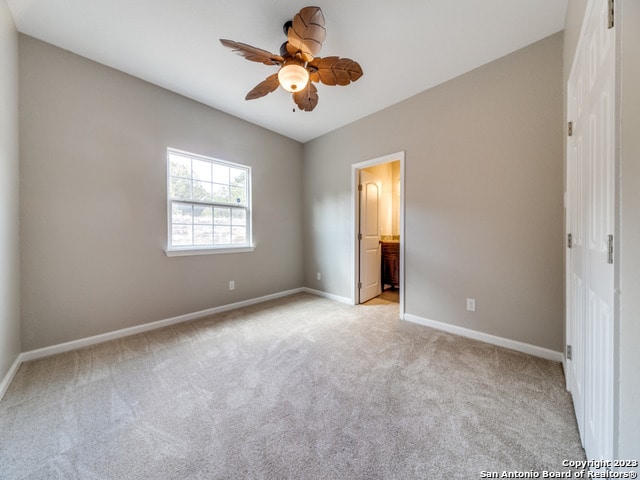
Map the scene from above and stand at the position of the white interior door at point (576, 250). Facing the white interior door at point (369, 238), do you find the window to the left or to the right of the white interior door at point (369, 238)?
left

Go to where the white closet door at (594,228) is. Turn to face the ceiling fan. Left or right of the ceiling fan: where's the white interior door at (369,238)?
right

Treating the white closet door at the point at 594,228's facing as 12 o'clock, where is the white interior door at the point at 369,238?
The white interior door is roughly at 1 o'clock from the white closet door.

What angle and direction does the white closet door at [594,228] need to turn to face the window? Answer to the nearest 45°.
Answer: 0° — it already faces it

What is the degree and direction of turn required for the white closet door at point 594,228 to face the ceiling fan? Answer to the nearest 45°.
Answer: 0° — it already faces it

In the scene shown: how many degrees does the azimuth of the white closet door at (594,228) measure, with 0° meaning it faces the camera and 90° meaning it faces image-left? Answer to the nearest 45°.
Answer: approximately 90°
